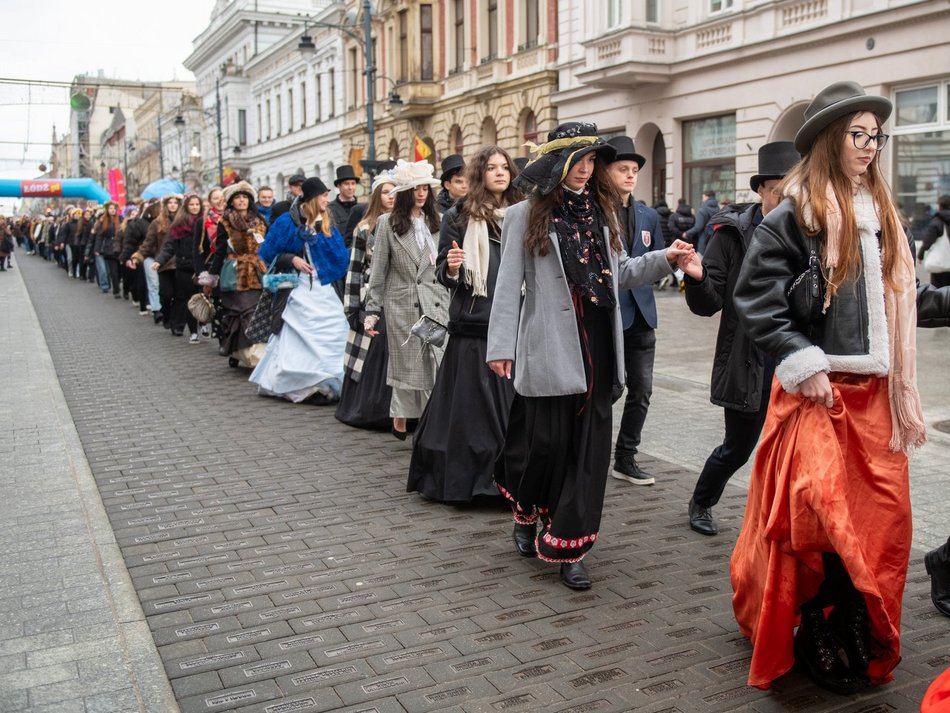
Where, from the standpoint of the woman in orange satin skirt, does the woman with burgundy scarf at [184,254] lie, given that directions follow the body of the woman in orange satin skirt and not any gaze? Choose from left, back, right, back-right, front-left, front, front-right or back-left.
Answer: back

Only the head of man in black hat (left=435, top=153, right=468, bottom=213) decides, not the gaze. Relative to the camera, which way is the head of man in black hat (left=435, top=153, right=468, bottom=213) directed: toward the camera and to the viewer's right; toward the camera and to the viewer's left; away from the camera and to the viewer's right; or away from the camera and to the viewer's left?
toward the camera and to the viewer's right

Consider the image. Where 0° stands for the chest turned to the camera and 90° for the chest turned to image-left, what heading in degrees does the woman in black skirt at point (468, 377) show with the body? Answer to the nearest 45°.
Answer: approximately 315°

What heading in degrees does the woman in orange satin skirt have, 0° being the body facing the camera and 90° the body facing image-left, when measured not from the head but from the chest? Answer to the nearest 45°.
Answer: approximately 315°

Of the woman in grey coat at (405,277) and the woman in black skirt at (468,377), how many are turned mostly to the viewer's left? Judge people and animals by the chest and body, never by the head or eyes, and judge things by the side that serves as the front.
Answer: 0

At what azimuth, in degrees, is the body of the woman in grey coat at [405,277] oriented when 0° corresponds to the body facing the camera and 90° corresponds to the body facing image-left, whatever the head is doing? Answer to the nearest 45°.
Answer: approximately 315°

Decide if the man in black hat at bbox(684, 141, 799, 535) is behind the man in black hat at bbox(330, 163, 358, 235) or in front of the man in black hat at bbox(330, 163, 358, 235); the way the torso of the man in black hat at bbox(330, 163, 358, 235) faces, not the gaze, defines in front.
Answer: in front
